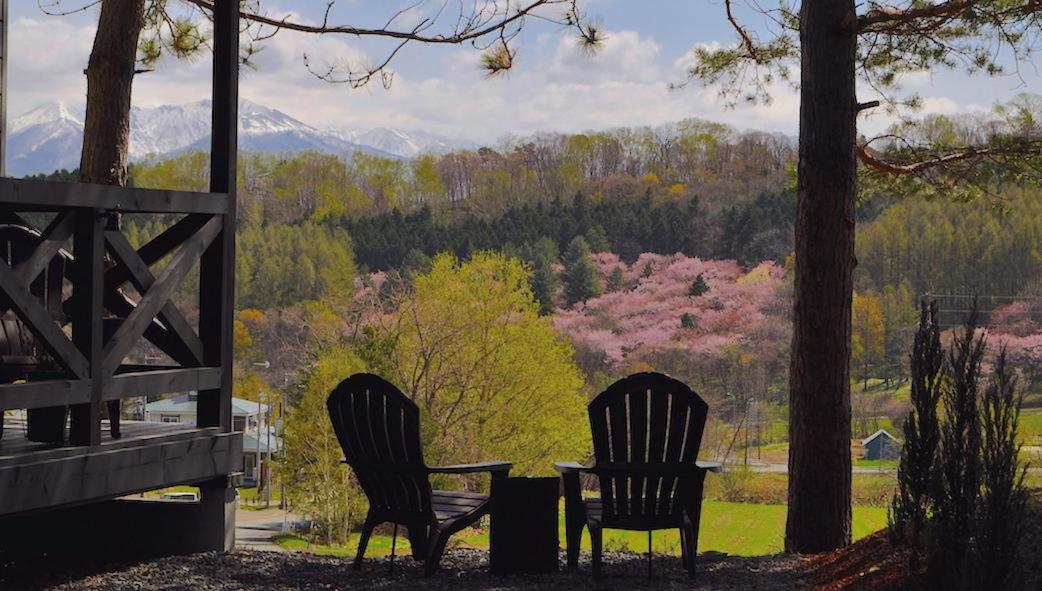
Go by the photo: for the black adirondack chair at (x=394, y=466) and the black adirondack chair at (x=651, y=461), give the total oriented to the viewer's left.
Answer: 0

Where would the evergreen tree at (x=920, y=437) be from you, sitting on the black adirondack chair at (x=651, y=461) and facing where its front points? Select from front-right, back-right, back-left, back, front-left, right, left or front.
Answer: right

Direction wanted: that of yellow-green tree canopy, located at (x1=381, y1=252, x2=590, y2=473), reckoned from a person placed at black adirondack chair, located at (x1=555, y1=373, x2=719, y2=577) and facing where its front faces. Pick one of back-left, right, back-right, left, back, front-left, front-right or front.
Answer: front

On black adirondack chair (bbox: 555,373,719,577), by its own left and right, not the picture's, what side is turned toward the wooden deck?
left

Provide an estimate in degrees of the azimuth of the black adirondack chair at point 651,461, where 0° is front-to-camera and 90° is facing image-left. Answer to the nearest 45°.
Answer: approximately 180°

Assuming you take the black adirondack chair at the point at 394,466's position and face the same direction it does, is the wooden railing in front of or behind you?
behind

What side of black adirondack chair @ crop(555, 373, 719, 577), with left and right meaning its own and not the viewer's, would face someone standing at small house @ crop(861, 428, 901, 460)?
front

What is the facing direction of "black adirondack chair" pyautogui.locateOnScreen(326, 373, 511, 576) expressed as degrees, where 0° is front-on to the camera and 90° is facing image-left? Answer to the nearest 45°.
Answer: approximately 225°

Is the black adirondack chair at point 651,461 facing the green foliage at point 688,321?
yes

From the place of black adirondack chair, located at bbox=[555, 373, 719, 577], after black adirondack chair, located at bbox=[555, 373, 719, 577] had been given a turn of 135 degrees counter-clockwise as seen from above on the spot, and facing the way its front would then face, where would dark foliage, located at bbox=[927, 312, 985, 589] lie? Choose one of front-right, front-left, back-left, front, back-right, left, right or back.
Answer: left

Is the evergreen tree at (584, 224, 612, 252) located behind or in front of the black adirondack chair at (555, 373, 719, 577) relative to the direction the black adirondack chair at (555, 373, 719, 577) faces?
in front

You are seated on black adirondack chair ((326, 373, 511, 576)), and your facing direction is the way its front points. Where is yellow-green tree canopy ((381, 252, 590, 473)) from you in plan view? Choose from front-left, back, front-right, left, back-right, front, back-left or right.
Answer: front-left

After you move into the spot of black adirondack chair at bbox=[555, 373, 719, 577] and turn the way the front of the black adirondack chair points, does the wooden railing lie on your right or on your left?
on your left

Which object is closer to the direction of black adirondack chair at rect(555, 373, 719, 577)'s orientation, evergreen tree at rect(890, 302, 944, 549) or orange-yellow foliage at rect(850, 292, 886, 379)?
the orange-yellow foliage

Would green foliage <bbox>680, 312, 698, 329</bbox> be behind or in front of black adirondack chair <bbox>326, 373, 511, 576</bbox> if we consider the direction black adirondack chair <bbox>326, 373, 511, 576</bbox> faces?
in front

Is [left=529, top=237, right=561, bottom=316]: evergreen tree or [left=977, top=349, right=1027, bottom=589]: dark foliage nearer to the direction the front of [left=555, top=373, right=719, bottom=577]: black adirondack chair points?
the evergreen tree

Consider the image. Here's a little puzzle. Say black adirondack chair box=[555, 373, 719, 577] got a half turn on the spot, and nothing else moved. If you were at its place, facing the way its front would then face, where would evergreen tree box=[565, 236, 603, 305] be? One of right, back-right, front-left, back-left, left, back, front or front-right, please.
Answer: back

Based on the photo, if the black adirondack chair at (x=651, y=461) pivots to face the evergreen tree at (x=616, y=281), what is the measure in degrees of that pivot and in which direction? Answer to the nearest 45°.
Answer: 0° — it already faces it
